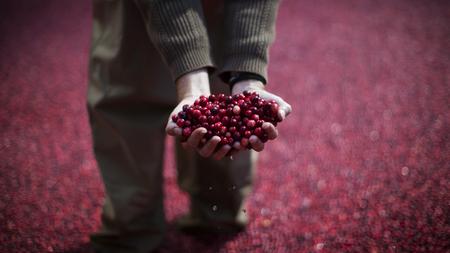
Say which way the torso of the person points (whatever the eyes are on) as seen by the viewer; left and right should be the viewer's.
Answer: facing the viewer and to the right of the viewer
